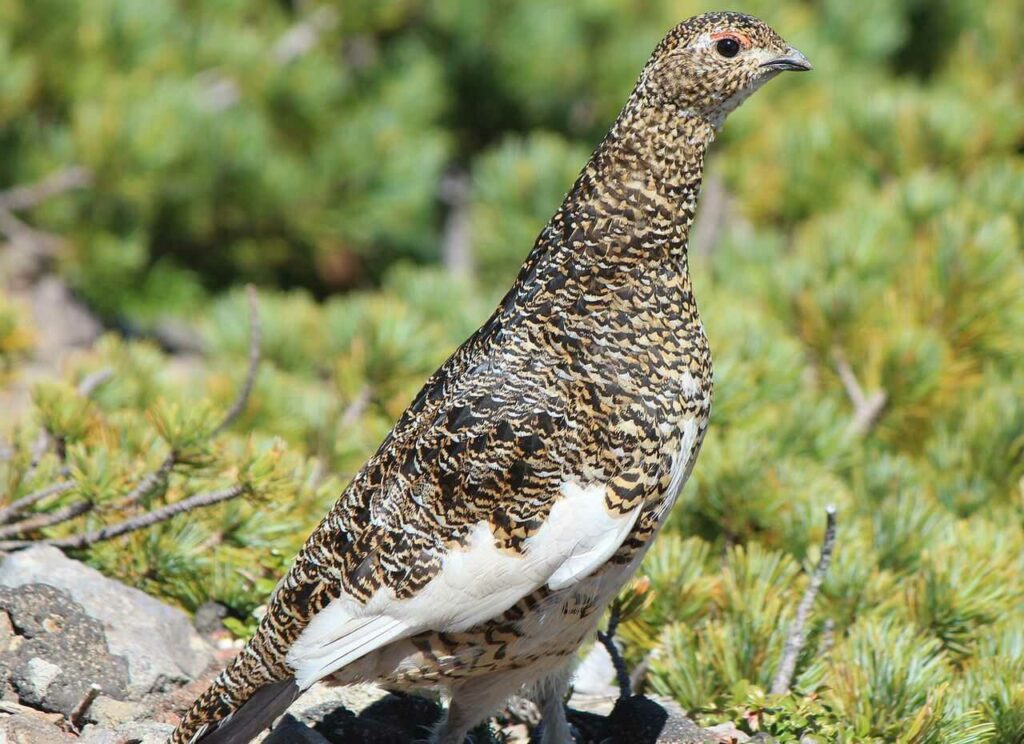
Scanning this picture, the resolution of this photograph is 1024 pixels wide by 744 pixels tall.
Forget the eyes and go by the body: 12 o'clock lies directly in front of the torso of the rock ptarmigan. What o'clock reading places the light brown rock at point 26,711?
The light brown rock is roughly at 6 o'clock from the rock ptarmigan.

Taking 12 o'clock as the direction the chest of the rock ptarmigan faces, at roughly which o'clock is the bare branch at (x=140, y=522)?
The bare branch is roughly at 7 o'clock from the rock ptarmigan.

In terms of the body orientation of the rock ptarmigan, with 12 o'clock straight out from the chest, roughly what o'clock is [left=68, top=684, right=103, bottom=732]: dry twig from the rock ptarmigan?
The dry twig is roughly at 6 o'clock from the rock ptarmigan.

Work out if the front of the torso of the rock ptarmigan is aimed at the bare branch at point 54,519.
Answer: no

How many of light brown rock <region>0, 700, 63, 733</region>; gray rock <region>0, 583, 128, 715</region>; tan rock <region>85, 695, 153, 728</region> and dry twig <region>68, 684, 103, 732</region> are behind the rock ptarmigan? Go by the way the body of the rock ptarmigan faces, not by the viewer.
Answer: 4

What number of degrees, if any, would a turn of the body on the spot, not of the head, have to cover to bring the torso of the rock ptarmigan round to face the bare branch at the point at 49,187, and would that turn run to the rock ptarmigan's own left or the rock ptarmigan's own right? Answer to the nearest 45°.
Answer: approximately 135° to the rock ptarmigan's own left

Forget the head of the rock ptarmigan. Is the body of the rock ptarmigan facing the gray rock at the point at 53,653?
no

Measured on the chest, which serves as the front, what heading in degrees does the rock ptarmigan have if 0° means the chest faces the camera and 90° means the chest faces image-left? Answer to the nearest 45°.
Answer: approximately 270°

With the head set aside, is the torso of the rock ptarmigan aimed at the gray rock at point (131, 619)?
no
